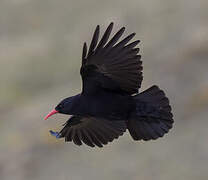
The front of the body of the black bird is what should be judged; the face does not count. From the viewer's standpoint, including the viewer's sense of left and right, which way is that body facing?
facing to the left of the viewer
